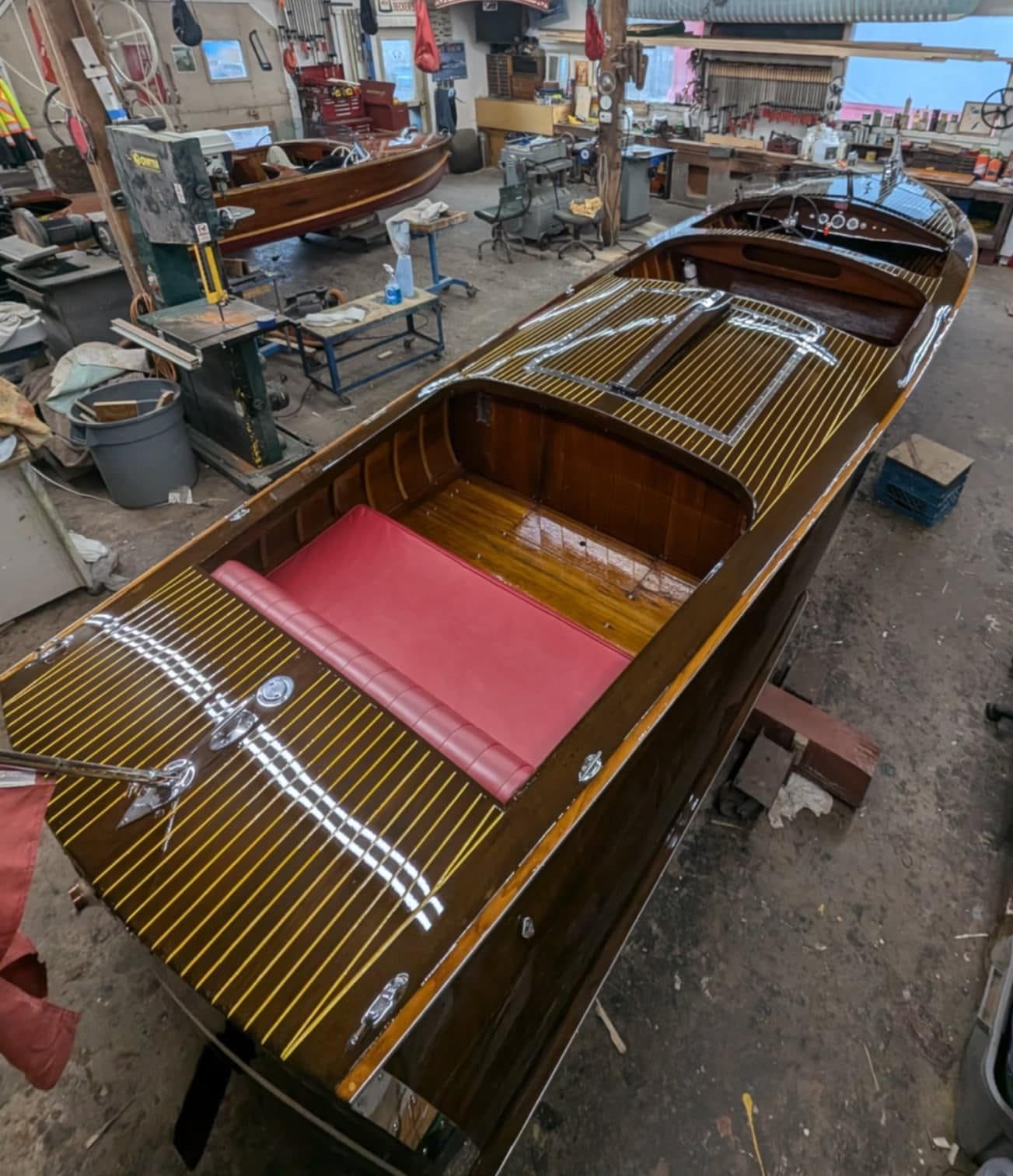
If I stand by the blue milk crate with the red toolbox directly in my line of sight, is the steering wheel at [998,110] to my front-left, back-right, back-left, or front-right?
front-right

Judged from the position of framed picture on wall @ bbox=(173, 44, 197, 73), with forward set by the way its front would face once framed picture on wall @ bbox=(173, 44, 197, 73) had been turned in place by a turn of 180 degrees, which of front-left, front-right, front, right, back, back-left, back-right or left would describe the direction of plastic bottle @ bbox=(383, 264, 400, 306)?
back

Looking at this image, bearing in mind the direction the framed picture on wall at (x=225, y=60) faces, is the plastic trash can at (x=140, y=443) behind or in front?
in front

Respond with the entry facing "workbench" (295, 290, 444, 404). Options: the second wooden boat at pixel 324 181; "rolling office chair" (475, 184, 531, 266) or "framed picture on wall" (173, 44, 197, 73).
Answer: the framed picture on wall

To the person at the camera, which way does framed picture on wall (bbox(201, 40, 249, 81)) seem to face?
facing the viewer

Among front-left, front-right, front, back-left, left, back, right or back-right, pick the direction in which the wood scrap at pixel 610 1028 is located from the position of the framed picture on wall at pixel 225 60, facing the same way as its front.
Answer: front

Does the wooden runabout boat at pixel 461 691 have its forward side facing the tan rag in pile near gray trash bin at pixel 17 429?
no

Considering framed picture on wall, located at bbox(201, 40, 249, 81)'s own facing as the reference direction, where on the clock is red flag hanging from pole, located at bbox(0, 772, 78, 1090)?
The red flag hanging from pole is roughly at 12 o'clock from the framed picture on wall.

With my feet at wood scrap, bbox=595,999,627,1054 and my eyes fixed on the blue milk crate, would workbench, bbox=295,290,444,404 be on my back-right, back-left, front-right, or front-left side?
front-left

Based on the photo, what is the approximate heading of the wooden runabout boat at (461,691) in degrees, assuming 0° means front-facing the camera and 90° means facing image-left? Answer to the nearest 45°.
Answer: approximately 225°

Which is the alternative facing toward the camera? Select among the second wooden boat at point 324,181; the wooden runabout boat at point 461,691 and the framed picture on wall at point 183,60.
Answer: the framed picture on wall

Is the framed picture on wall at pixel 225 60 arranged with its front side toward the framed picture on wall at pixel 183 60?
no

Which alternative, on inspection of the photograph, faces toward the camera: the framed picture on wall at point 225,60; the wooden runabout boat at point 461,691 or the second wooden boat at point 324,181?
the framed picture on wall

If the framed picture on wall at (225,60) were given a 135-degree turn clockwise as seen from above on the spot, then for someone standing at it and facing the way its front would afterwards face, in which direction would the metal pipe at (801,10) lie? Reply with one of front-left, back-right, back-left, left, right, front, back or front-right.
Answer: back

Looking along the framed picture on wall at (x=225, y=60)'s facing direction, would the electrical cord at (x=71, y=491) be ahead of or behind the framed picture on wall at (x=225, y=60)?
ahead

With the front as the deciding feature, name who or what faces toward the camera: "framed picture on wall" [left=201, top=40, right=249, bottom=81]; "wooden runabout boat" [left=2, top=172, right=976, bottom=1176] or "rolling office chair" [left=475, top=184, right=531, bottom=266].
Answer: the framed picture on wall

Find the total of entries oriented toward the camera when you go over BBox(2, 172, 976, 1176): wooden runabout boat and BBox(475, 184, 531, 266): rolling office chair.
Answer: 0

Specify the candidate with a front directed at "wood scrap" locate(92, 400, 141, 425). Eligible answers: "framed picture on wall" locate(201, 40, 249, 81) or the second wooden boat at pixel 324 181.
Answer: the framed picture on wall

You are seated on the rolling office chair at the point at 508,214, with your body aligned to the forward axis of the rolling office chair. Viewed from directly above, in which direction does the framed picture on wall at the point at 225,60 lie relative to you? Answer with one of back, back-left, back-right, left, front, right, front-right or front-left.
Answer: front

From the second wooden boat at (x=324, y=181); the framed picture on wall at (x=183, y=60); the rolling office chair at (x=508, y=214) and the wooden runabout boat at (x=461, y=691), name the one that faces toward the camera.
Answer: the framed picture on wall
